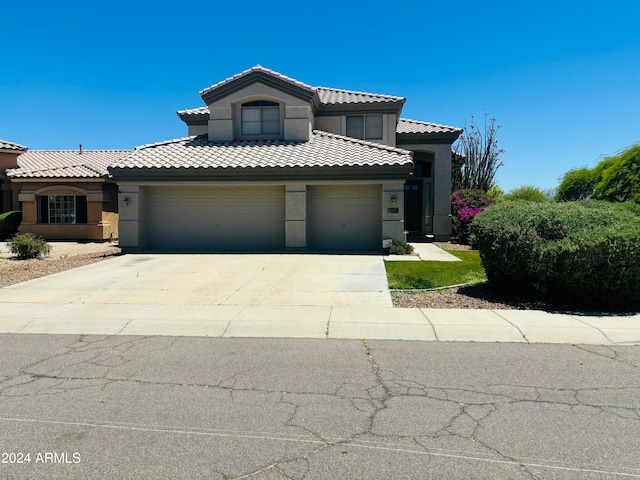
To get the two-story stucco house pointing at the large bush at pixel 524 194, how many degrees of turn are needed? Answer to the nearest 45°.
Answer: approximately 135° to its left

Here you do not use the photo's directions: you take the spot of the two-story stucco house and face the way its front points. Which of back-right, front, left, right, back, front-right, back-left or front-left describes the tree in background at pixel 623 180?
left

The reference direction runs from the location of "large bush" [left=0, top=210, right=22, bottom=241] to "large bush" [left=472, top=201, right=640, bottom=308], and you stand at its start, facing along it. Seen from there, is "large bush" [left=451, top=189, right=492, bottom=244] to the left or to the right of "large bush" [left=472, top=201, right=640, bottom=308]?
left

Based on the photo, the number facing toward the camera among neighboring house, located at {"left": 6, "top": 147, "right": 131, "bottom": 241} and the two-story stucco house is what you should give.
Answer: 2

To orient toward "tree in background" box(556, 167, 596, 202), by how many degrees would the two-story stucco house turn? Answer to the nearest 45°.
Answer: approximately 135° to its left

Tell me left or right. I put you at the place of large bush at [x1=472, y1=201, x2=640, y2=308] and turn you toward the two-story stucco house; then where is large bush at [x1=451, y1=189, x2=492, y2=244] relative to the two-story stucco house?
right

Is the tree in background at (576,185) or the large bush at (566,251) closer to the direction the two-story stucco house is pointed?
the large bush

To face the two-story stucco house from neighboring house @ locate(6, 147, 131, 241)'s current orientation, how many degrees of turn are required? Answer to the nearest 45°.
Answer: approximately 45° to its left

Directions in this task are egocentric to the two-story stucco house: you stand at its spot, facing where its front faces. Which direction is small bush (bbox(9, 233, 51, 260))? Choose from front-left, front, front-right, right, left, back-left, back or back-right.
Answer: right

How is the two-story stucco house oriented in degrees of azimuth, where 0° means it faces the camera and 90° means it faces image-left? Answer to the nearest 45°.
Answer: approximately 0°

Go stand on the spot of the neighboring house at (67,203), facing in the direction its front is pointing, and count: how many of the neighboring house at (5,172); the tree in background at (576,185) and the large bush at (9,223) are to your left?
1

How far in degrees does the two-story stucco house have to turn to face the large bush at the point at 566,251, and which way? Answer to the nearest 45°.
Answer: approximately 45° to its left
